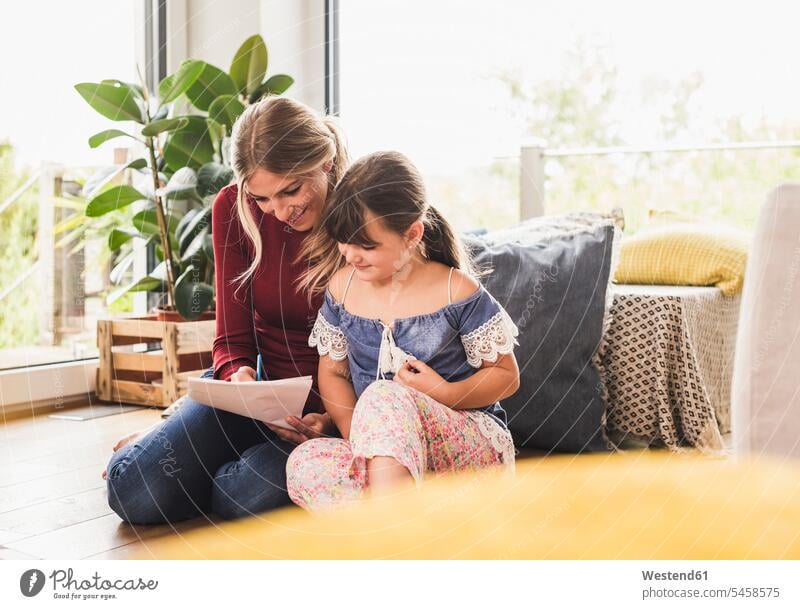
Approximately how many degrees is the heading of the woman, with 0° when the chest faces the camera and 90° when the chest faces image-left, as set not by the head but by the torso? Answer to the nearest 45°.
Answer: approximately 0°

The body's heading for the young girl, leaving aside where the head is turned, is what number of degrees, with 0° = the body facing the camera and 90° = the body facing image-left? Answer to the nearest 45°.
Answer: approximately 45°

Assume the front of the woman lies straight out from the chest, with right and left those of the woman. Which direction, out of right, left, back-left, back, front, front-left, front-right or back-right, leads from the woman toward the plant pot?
back

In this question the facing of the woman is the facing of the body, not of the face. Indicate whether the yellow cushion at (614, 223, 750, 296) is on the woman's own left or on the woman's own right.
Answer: on the woman's own left

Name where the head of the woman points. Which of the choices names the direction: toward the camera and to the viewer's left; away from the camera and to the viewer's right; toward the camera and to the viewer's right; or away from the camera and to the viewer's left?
toward the camera and to the viewer's right
